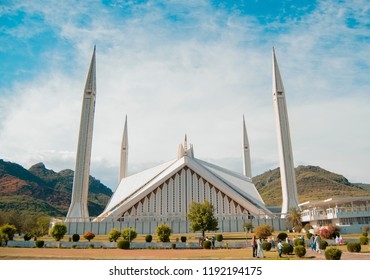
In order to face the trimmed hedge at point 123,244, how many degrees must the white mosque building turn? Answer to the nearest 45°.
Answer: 0° — it already faces it

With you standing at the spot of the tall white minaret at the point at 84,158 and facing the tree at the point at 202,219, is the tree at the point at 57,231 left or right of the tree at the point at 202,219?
right

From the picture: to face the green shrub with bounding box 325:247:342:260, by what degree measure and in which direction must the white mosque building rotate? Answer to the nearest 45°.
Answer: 0° — it already faces it

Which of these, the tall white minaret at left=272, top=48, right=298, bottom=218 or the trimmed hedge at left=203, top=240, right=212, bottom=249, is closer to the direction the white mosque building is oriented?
the trimmed hedge

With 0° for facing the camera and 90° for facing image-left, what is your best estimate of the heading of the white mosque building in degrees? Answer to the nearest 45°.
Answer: approximately 0°

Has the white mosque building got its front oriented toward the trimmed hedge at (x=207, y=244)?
yes

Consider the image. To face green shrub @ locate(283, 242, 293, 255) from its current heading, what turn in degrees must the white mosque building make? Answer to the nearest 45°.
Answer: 0° — it already faces it

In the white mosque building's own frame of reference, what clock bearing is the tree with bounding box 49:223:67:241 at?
The tree is roughly at 1 o'clock from the white mosque building.

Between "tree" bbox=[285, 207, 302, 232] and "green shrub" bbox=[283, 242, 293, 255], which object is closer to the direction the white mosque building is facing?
the green shrub
